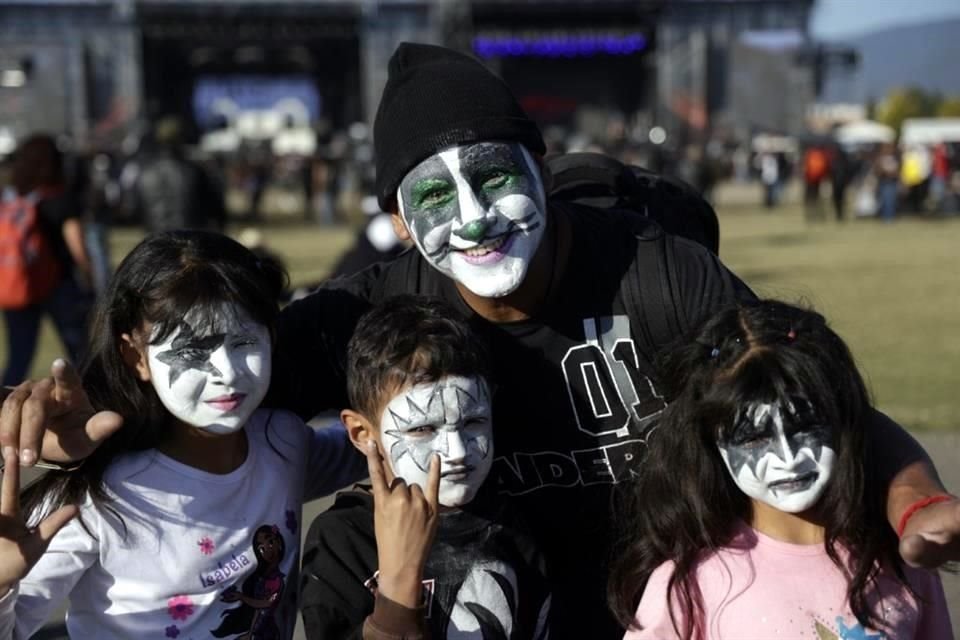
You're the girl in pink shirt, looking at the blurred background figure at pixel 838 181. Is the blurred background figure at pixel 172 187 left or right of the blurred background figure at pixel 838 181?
left

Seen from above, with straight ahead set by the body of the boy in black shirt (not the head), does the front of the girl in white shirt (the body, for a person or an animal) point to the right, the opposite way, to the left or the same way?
the same way

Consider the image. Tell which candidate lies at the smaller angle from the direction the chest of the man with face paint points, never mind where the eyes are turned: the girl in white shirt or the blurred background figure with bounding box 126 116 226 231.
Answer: the girl in white shirt

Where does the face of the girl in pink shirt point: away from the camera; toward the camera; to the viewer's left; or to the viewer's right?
toward the camera

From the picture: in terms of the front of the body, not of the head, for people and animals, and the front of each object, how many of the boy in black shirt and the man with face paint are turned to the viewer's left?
0

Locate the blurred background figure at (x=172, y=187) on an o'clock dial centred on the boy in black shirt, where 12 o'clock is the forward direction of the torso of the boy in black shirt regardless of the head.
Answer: The blurred background figure is roughly at 5 o'clock from the boy in black shirt.

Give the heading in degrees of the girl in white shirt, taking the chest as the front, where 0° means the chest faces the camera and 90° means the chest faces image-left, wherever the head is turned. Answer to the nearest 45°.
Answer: approximately 315°

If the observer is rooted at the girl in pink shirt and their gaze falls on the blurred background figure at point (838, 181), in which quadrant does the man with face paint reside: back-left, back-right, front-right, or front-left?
front-left

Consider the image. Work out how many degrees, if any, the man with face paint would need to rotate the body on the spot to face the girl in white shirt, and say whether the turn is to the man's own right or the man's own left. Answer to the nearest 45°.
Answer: approximately 90° to the man's own right

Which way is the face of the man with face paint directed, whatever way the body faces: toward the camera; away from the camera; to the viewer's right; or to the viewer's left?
toward the camera

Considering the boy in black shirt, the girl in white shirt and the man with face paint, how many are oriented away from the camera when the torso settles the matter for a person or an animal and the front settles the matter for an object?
0

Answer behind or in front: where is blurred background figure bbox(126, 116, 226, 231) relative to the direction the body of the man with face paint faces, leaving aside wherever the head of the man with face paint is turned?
behind

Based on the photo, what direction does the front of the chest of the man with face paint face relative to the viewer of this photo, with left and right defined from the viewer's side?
facing the viewer

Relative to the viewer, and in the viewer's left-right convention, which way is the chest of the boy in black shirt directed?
facing the viewer and to the right of the viewer
